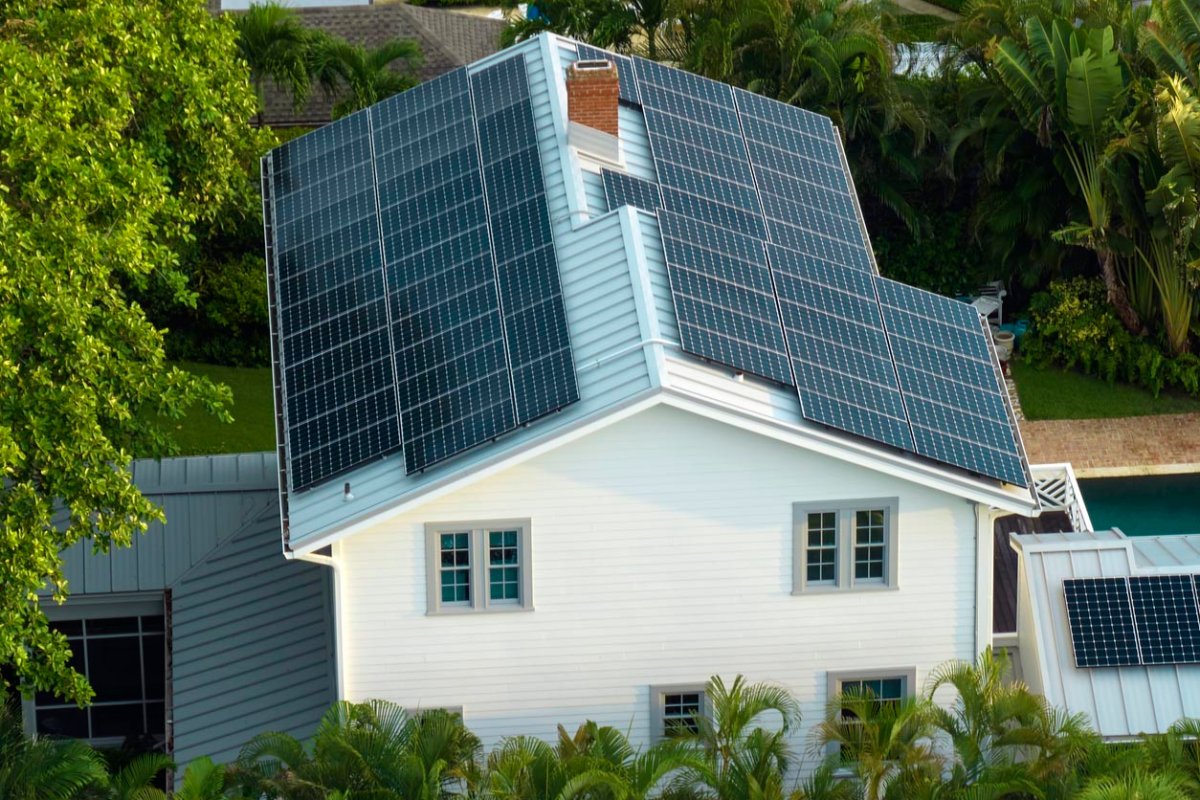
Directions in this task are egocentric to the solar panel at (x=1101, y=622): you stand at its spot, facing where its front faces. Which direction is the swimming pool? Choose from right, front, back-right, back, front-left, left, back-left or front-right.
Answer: back

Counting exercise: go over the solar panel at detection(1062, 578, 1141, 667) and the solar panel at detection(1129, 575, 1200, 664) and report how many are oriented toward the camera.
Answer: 2

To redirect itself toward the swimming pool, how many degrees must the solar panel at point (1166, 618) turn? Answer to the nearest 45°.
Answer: approximately 180°

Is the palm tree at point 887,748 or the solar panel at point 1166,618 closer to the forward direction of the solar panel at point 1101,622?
the palm tree

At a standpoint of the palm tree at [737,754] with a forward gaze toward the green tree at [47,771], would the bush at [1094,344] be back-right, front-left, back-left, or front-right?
back-right

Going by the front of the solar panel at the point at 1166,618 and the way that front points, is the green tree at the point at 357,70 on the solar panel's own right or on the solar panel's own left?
on the solar panel's own right

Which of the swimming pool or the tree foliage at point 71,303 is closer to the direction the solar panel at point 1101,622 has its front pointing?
the tree foliage

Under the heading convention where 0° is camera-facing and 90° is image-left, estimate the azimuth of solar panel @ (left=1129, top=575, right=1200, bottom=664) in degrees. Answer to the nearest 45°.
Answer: approximately 0°
